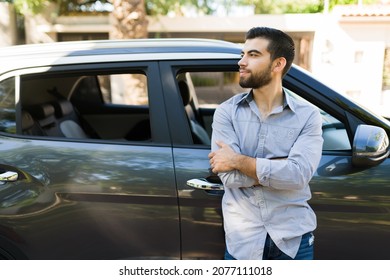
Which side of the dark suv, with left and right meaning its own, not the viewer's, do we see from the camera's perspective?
right

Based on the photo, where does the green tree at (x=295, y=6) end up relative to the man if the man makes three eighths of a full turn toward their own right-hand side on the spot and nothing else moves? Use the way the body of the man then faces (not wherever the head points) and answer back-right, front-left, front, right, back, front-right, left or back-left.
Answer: front-right

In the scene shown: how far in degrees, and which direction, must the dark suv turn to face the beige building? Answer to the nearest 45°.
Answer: approximately 90° to its left

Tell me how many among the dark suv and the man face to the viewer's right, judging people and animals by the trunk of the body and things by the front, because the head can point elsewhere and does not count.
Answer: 1

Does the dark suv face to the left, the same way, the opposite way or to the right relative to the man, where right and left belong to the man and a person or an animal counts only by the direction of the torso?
to the left

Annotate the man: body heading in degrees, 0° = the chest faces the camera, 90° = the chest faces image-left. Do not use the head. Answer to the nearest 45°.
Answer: approximately 0°

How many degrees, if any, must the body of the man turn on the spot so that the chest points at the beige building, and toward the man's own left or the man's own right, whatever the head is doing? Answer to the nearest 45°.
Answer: approximately 180°
